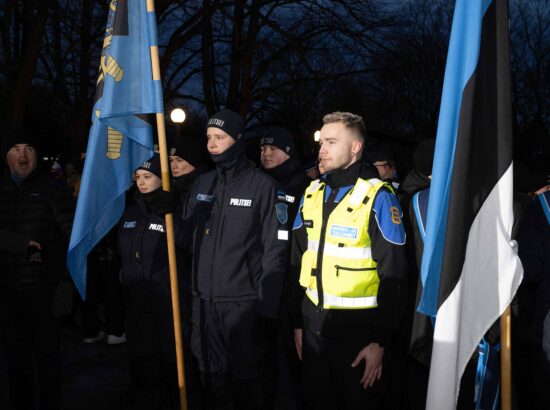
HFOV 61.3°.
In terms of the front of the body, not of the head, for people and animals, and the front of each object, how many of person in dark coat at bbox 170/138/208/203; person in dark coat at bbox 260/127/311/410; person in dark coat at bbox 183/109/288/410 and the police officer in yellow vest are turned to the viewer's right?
0

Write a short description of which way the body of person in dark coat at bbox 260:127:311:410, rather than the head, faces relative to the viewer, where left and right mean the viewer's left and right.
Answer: facing the viewer and to the left of the viewer

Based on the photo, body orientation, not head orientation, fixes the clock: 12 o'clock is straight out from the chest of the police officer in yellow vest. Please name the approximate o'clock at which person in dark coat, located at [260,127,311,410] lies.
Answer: The person in dark coat is roughly at 4 o'clock from the police officer in yellow vest.

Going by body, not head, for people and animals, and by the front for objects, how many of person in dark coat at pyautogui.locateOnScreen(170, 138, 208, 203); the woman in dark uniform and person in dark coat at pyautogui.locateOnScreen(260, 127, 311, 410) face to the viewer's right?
0

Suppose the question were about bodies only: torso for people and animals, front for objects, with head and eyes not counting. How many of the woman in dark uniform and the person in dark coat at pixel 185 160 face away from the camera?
0

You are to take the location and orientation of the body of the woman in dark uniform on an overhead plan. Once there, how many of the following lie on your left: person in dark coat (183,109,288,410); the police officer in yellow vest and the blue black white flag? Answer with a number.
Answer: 3

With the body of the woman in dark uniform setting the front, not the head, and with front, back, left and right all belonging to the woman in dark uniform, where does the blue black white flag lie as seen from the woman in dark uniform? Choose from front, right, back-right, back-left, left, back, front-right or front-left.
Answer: left

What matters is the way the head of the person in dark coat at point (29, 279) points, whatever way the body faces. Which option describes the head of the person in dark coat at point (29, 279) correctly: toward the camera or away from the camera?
toward the camera

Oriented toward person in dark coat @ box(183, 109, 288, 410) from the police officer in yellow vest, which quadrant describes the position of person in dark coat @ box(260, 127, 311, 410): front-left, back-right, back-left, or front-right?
front-right

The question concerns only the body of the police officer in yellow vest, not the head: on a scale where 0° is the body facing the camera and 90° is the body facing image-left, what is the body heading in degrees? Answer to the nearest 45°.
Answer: approximately 45°

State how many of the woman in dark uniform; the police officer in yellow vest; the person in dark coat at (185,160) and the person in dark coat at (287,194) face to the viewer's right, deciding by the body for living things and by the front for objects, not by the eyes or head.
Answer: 0

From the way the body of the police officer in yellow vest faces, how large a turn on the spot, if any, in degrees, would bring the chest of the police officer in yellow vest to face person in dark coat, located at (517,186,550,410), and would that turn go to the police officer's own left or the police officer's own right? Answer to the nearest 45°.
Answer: approximately 135° to the police officer's own left

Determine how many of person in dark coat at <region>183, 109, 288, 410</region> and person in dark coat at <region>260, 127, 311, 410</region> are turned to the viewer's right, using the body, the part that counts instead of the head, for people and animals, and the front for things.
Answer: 0

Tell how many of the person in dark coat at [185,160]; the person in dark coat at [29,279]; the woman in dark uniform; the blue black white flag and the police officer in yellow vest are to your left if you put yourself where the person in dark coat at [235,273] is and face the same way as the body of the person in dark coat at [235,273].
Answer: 2

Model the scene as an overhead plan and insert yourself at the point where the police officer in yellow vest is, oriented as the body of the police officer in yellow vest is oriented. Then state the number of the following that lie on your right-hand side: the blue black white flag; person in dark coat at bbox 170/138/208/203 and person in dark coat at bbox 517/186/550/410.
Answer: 1

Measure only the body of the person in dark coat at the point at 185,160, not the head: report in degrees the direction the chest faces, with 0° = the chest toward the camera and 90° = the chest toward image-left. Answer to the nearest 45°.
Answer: approximately 45°

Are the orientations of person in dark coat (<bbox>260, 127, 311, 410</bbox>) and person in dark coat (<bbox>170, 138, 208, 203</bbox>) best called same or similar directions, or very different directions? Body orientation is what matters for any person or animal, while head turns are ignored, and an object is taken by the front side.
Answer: same or similar directions

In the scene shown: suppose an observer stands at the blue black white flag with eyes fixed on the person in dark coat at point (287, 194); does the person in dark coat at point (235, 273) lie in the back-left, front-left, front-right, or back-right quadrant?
front-left
